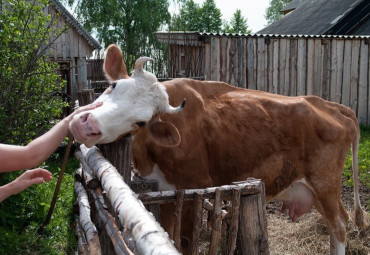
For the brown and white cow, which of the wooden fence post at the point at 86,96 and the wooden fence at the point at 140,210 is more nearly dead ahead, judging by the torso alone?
the wooden fence post

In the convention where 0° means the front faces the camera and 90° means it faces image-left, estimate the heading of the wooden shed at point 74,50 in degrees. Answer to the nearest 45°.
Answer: approximately 0°

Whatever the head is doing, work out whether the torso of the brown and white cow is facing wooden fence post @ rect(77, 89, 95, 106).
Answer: yes

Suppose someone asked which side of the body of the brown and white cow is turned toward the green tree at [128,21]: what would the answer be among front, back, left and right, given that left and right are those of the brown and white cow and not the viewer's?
right

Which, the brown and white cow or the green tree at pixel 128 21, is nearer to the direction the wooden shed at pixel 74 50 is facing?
the brown and white cow

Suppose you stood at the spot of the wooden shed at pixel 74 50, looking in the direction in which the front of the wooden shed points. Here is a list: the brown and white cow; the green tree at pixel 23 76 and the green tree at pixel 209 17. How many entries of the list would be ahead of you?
2

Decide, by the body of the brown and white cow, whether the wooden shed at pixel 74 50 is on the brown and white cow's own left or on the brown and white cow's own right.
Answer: on the brown and white cow's own right

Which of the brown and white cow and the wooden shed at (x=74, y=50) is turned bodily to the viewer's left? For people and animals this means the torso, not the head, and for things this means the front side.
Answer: the brown and white cow

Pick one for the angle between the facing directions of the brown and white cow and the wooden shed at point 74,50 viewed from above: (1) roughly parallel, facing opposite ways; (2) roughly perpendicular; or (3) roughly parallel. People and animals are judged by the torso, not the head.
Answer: roughly perpendicular

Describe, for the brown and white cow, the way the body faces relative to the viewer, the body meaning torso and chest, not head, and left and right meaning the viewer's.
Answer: facing to the left of the viewer

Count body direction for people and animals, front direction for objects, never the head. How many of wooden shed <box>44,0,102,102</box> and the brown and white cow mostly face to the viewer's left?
1

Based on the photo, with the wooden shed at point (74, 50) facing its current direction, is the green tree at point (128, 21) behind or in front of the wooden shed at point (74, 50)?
behind
